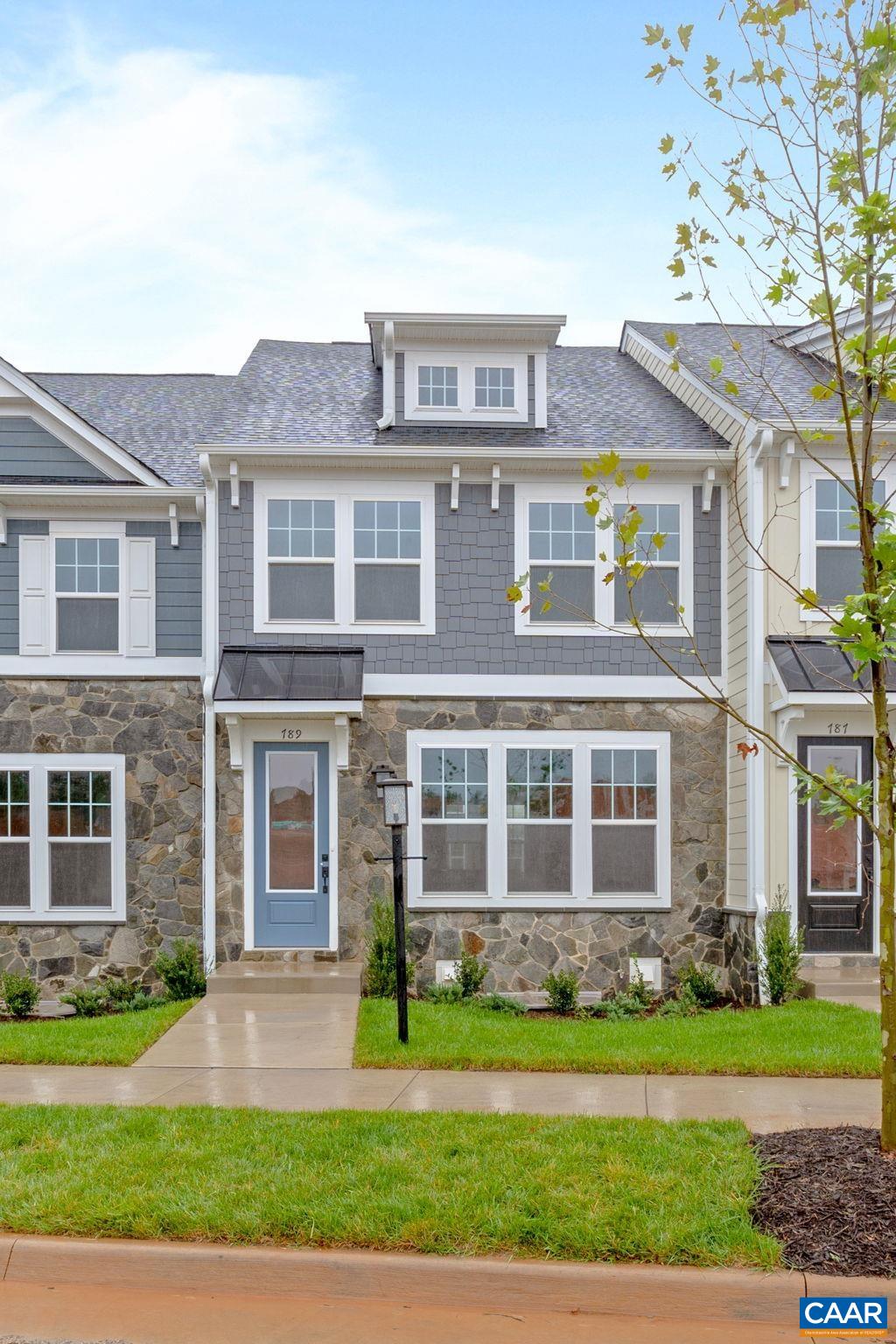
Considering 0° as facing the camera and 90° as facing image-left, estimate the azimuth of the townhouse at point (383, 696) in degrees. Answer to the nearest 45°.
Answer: approximately 0°

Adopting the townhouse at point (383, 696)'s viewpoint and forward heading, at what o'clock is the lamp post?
The lamp post is roughly at 12 o'clock from the townhouse.

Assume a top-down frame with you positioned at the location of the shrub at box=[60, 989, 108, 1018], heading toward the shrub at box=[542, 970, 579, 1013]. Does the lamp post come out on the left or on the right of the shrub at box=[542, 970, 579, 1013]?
right

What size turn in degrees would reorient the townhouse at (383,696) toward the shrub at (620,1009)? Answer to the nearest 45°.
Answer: approximately 45° to its left
